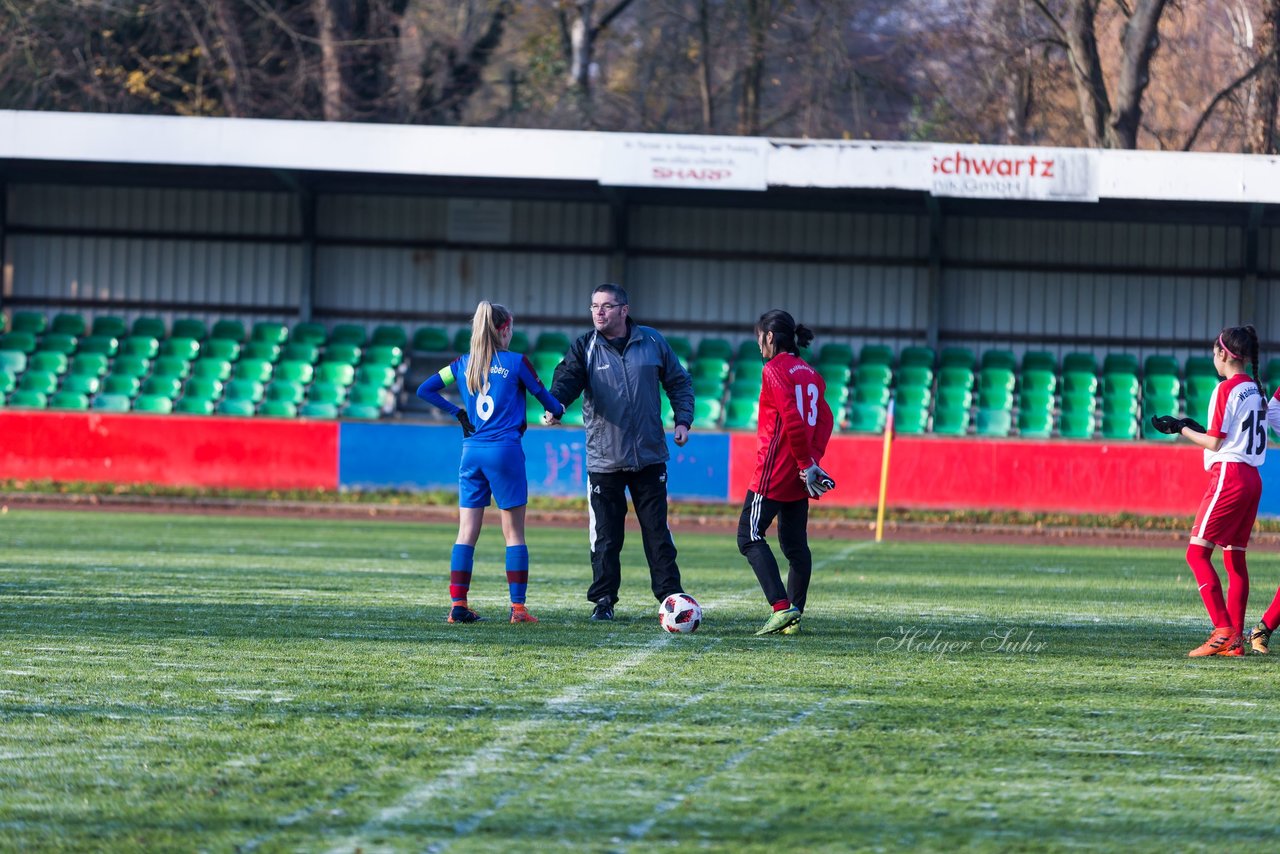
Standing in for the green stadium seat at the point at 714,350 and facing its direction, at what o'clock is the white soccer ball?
The white soccer ball is roughly at 12 o'clock from the green stadium seat.

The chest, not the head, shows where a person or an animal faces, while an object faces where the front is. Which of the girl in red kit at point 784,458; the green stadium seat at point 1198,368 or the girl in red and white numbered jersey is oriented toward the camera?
the green stadium seat

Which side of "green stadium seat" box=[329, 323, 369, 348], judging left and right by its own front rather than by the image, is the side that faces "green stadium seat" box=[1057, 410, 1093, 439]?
left

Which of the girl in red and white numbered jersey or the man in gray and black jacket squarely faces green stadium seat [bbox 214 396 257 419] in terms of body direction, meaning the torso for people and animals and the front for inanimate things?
the girl in red and white numbered jersey

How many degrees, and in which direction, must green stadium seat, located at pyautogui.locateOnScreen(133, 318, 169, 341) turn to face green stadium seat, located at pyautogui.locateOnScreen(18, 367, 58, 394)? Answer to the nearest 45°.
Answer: approximately 45° to its right

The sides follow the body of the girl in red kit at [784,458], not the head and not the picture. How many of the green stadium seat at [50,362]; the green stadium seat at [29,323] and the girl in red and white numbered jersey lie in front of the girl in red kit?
2

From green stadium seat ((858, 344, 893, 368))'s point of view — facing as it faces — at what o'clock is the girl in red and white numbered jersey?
The girl in red and white numbered jersey is roughly at 12 o'clock from the green stadium seat.

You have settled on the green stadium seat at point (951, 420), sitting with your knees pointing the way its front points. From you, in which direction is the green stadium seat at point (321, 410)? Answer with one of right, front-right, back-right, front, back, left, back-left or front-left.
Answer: right

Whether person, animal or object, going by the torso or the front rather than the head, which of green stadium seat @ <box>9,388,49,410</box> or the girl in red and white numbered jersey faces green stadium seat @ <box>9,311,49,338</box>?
the girl in red and white numbered jersey

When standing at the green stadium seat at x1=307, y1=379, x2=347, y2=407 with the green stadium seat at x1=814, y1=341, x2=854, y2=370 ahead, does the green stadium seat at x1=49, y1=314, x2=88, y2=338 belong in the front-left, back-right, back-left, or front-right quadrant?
back-left

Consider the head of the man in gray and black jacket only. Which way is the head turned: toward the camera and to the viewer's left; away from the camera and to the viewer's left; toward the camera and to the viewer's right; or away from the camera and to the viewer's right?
toward the camera and to the viewer's left

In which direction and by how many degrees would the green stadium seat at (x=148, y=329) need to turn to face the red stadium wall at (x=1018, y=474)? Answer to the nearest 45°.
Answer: approximately 45° to its left

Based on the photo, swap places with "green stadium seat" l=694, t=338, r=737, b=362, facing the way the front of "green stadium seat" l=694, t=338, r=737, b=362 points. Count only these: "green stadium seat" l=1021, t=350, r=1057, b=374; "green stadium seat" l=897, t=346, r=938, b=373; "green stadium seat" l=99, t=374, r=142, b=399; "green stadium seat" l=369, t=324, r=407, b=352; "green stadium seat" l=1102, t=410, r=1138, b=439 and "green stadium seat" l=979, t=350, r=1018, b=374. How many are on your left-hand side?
4

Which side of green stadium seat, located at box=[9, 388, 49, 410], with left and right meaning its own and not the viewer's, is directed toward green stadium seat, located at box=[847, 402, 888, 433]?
left

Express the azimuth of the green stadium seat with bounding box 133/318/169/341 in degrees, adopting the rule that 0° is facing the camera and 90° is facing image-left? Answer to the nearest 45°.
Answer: approximately 0°
